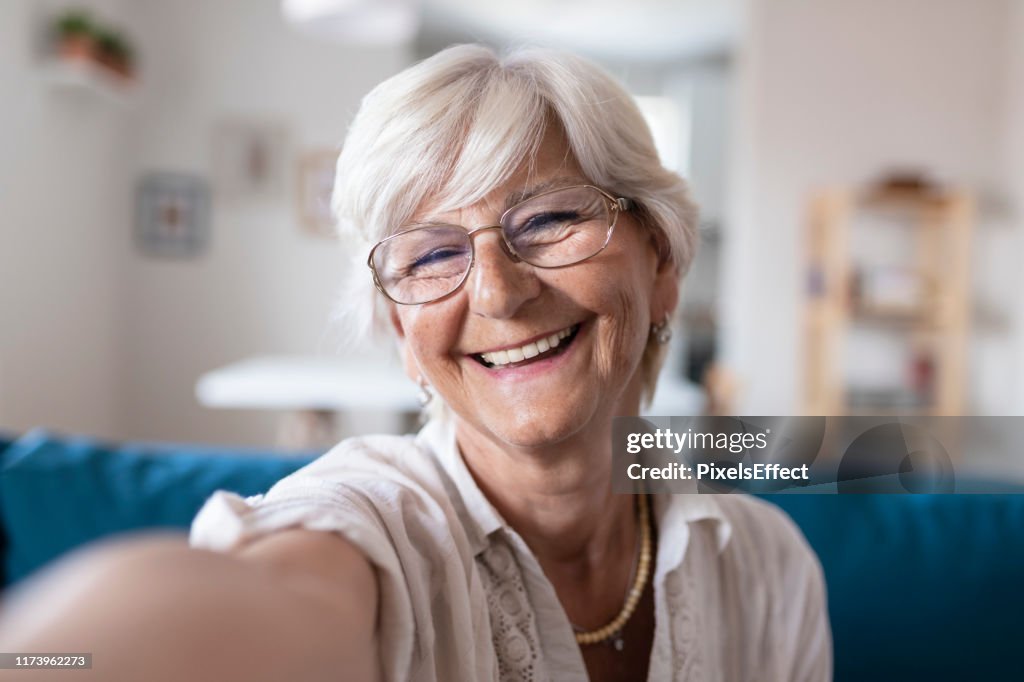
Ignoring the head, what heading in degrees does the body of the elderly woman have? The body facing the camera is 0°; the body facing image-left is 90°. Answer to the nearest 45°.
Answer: approximately 0°

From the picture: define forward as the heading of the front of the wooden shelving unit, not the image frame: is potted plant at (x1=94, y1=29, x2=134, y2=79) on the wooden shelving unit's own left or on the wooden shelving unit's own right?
on the wooden shelving unit's own right

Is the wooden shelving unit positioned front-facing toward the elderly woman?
yes

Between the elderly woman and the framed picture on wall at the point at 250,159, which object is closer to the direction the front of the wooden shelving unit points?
the elderly woman

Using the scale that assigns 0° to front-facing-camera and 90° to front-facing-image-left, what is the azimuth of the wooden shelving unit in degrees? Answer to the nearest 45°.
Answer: approximately 0°
